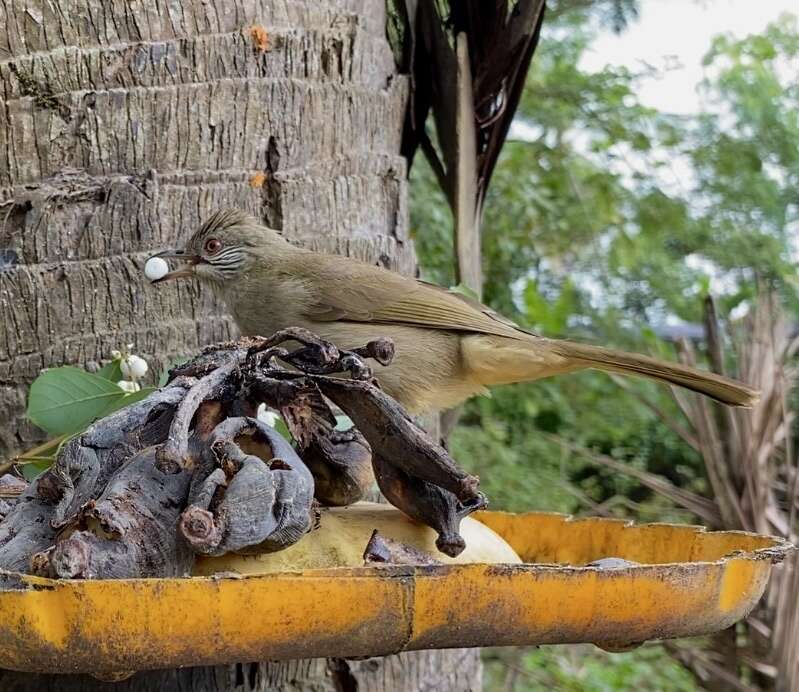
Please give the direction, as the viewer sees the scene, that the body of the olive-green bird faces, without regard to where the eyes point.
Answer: to the viewer's left

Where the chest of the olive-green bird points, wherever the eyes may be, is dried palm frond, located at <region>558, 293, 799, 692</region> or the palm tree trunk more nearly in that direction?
the palm tree trunk

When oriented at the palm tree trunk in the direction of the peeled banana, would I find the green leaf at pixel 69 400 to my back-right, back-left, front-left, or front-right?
front-right

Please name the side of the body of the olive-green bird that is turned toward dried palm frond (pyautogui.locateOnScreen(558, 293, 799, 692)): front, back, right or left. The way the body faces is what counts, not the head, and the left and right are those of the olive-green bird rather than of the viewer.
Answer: right

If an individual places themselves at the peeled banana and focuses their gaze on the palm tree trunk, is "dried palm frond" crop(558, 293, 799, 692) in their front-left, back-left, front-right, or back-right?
front-right

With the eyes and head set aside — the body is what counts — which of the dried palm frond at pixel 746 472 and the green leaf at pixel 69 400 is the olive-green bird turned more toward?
the green leaf

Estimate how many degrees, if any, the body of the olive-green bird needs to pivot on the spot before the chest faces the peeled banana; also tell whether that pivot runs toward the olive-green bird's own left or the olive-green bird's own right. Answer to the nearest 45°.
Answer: approximately 90° to the olive-green bird's own left
